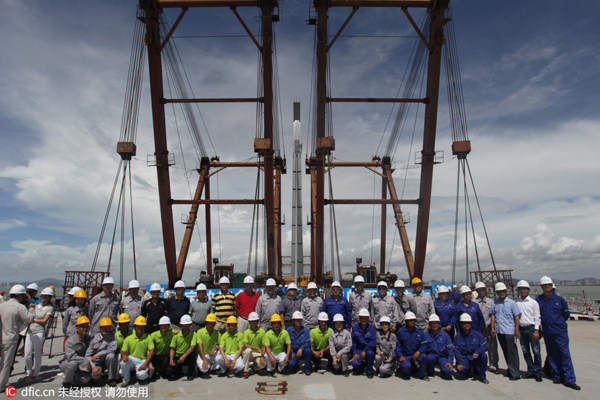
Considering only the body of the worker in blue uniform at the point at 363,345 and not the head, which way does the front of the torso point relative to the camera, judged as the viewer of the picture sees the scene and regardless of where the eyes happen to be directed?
toward the camera

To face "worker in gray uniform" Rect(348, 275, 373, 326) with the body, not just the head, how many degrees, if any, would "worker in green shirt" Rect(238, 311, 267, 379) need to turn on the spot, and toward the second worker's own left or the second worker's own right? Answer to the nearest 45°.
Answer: approximately 90° to the second worker's own left

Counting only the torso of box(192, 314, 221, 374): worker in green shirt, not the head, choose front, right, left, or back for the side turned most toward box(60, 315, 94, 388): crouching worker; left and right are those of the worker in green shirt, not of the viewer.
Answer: right

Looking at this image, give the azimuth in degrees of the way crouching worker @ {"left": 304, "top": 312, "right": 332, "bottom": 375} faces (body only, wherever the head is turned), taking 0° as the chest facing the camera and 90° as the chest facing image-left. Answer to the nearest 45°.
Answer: approximately 0°

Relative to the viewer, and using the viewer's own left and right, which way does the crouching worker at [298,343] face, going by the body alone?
facing the viewer

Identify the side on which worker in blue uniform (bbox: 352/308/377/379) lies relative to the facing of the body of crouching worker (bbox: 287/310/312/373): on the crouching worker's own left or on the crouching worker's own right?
on the crouching worker's own left

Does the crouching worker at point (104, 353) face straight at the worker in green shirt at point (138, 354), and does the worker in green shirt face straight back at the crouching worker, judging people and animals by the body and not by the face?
no

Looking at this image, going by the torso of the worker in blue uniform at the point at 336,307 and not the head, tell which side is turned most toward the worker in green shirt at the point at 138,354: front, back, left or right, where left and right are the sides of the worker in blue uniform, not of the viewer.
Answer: right

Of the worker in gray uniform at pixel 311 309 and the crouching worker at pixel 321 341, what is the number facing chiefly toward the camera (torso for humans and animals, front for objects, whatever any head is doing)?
2

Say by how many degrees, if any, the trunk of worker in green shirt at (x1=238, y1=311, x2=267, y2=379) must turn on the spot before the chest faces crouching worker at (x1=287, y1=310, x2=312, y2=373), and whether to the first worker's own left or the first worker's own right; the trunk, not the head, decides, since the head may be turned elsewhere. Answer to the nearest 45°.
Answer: approximately 90° to the first worker's own left

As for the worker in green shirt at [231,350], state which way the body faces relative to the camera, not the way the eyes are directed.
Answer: toward the camera

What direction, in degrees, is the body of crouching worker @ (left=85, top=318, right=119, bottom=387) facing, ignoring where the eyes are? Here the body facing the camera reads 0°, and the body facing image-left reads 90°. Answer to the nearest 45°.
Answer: approximately 0°

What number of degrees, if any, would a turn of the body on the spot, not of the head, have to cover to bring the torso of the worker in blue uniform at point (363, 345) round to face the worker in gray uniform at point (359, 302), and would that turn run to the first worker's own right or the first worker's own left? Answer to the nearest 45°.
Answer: approximately 180°

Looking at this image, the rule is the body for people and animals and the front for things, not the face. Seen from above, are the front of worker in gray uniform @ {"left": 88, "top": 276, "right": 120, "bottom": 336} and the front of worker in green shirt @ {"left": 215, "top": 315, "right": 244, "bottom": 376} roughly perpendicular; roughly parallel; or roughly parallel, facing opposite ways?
roughly parallel

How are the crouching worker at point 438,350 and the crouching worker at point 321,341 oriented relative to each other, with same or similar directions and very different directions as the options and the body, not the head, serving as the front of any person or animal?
same or similar directions

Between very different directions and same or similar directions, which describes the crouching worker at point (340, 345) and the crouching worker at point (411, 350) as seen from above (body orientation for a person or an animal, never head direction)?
same or similar directions
